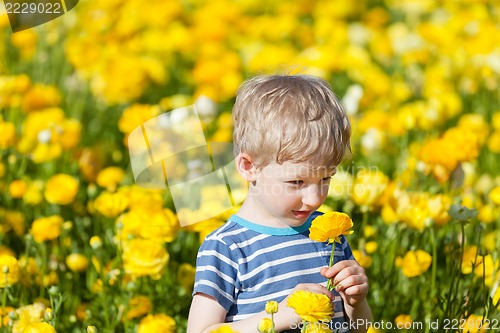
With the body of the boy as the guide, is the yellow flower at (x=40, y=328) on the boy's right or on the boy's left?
on the boy's right

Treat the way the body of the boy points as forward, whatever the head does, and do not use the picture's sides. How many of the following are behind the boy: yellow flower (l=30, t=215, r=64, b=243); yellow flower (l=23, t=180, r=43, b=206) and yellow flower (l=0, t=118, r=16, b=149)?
3

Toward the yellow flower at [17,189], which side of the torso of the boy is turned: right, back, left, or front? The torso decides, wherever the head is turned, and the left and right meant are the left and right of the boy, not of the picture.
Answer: back

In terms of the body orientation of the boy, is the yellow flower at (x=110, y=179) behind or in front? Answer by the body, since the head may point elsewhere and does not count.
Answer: behind

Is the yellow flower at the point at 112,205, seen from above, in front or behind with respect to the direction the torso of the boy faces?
behind

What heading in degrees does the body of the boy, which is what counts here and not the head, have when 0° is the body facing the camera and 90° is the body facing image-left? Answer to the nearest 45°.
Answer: approximately 315°

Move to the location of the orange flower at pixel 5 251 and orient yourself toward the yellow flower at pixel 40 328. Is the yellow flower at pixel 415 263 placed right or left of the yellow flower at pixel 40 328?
left

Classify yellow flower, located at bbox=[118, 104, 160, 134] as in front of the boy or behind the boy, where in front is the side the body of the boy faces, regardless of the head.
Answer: behind

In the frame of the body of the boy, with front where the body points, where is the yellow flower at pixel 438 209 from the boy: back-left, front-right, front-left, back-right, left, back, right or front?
left

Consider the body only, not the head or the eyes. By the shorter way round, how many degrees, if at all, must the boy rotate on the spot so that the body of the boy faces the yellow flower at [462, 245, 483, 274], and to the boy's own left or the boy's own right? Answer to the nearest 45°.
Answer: approximately 90° to the boy's own left

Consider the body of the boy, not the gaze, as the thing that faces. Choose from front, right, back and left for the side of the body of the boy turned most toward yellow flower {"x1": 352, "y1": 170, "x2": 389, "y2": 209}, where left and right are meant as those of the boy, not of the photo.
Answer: left

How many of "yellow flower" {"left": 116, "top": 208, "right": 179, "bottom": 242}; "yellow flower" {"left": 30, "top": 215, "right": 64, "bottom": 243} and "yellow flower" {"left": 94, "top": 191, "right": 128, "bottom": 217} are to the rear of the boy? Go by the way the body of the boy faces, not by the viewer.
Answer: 3
